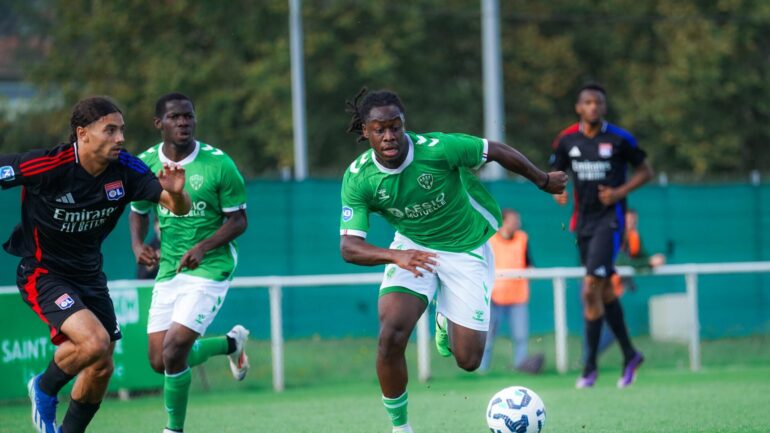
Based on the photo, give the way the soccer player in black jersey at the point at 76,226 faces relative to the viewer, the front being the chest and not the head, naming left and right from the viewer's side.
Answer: facing the viewer and to the right of the viewer

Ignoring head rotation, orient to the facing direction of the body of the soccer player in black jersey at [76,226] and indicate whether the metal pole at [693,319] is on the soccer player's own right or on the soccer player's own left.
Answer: on the soccer player's own left

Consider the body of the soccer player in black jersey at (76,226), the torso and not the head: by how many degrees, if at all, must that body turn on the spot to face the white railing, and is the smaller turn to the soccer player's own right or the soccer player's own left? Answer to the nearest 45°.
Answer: approximately 90° to the soccer player's own left

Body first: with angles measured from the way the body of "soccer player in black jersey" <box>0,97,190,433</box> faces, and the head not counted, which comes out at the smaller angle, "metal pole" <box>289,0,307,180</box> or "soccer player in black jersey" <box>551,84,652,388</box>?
the soccer player in black jersey
